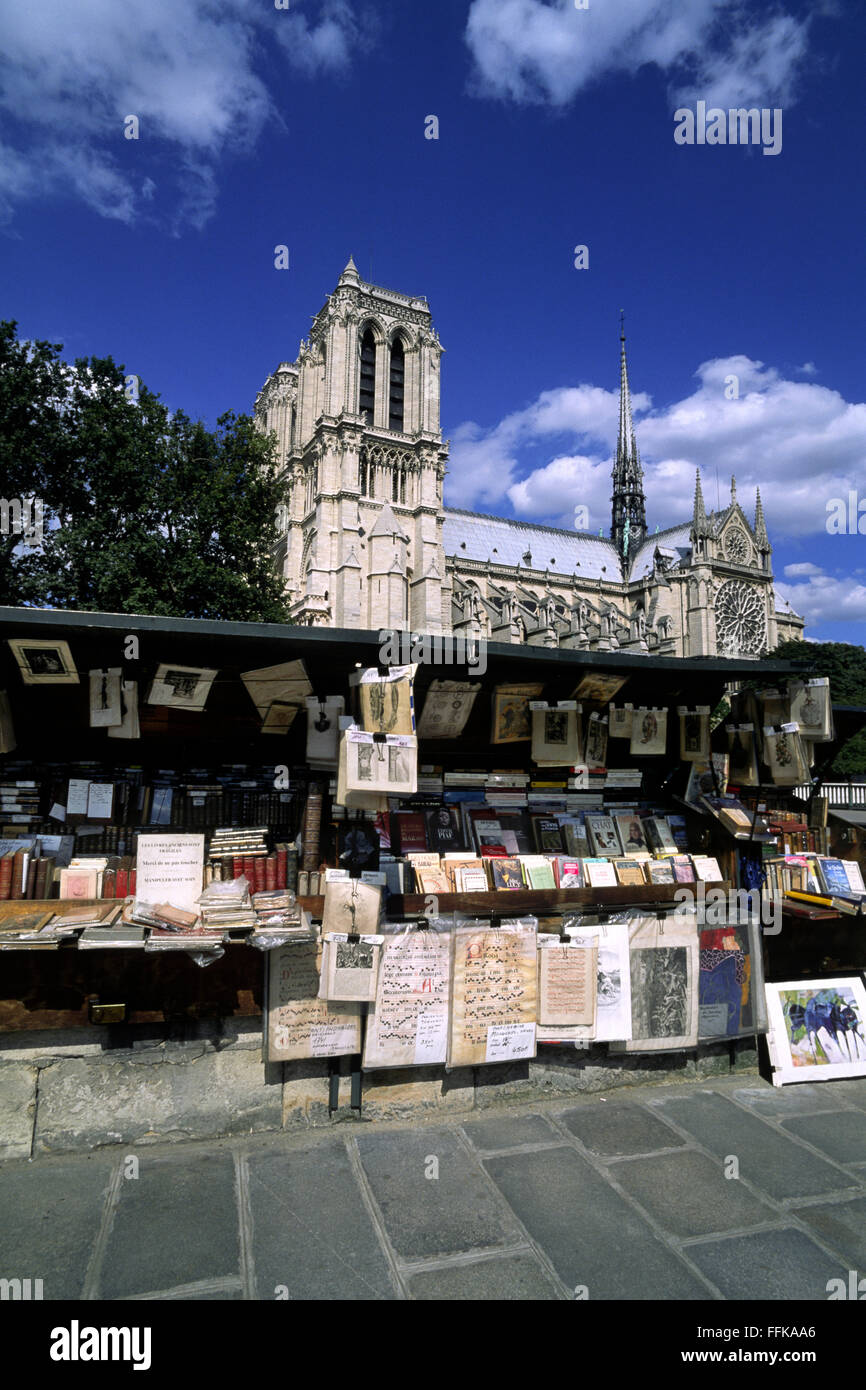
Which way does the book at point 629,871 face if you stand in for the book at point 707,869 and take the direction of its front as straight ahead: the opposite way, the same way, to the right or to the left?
the same way

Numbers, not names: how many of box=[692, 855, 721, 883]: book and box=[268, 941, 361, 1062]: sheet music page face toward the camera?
2

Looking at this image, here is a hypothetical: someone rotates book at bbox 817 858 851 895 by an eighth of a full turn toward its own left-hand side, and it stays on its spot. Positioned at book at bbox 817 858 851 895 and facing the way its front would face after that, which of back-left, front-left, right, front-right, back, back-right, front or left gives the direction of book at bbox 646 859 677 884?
right

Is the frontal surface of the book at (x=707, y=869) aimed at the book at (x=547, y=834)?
no

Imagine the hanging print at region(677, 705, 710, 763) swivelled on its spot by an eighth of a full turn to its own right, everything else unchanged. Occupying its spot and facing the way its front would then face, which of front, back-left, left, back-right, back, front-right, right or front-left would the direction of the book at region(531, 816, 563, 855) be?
front

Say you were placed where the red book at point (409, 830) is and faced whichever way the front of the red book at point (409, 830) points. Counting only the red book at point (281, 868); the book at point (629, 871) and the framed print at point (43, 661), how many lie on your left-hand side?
1

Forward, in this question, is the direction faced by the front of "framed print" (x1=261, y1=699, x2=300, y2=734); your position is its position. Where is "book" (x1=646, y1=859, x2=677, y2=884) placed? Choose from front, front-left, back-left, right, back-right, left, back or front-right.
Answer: left

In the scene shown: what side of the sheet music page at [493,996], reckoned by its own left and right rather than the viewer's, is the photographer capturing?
front

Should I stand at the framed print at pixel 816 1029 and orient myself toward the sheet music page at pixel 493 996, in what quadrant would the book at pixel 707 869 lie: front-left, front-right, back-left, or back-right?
front-right

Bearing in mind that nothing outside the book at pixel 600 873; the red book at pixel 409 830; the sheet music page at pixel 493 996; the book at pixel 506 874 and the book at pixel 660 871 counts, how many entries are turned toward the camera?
5

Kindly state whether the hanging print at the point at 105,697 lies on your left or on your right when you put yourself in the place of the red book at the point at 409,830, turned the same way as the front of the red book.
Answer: on your right

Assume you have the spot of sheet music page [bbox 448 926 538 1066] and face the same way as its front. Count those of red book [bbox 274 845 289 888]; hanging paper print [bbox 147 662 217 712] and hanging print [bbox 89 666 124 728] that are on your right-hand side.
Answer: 3

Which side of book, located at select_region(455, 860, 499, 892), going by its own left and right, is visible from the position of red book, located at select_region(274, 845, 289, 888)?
right

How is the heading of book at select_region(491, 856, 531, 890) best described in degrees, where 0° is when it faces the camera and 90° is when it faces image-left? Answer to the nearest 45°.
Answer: approximately 0°

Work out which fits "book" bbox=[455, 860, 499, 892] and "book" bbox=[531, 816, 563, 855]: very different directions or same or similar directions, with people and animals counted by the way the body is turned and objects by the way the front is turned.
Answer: same or similar directions

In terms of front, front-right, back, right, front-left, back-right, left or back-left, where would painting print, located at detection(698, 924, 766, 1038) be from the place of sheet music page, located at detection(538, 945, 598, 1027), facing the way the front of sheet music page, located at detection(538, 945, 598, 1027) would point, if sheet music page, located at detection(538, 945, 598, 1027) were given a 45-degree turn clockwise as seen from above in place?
back

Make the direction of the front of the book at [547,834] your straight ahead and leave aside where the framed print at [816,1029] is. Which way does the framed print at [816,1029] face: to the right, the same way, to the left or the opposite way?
the same way

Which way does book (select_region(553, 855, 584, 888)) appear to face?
toward the camera

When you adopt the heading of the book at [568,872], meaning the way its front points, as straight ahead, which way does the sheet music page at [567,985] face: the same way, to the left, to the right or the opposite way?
the same way
